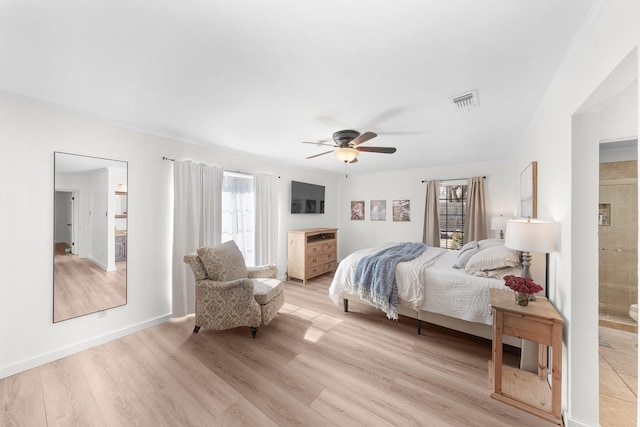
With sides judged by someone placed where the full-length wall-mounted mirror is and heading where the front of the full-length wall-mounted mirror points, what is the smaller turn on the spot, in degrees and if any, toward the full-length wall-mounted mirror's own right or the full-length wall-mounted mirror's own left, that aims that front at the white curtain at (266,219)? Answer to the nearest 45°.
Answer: approximately 45° to the full-length wall-mounted mirror's own left

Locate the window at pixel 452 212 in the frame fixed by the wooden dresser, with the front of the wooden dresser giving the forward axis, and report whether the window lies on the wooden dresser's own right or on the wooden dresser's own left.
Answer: on the wooden dresser's own left

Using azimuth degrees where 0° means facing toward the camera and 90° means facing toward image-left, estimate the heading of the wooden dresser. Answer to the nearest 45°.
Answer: approximately 315°

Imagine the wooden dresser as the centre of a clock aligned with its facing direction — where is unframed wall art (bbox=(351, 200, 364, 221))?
The unframed wall art is roughly at 9 o'clock from the wooden dresser.

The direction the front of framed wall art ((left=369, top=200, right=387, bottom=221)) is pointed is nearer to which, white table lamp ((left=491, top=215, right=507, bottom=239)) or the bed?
the bed

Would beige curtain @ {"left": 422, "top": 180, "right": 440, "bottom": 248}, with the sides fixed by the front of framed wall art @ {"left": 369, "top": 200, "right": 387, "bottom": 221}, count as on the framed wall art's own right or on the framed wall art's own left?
on the framed wall art's own left
